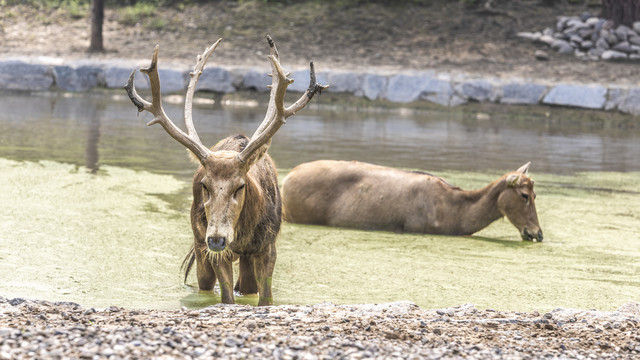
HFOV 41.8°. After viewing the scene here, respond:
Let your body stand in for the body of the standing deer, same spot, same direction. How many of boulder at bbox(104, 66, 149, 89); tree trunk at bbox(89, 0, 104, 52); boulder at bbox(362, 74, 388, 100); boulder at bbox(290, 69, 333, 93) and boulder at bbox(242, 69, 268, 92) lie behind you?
5

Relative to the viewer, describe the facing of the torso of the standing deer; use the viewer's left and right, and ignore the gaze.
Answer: facing the viewer

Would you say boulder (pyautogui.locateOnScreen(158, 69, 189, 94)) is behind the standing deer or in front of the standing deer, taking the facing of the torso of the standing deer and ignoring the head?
behind

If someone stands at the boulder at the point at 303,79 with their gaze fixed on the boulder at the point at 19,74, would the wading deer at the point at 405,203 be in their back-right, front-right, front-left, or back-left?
back-left

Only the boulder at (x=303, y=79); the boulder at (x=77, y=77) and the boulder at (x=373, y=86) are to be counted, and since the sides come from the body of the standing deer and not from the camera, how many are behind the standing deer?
3

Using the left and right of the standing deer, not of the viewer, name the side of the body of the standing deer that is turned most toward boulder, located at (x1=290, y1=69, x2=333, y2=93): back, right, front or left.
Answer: back

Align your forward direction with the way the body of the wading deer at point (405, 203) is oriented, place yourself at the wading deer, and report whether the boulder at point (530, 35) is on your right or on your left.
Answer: on your left

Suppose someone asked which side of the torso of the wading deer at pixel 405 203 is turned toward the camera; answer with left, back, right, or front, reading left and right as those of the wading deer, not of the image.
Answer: right

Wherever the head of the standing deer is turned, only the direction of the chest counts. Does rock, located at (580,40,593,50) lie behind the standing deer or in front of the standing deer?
behind

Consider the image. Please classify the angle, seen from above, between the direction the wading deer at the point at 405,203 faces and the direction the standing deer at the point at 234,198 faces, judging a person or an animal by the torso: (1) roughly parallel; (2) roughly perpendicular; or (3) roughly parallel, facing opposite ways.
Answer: roughly perpendicular

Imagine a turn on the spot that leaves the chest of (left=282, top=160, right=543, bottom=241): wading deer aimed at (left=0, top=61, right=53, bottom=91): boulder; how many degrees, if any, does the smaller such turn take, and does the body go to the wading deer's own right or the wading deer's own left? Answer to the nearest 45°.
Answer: approximately 135° to the wading deer's own left

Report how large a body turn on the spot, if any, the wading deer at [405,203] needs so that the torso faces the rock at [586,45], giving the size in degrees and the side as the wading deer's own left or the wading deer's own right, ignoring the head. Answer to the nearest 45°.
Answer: approximately 90° to the wading deer's own left

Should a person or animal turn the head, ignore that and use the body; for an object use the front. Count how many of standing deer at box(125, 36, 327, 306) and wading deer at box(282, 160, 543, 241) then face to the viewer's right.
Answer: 1

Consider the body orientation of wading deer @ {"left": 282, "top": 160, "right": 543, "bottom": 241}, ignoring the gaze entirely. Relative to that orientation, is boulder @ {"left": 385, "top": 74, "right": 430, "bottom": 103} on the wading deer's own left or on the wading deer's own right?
on the wading deer's own left

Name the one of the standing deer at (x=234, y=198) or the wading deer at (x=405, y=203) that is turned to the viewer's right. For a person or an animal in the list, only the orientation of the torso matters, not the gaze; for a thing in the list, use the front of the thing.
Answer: the wading deer

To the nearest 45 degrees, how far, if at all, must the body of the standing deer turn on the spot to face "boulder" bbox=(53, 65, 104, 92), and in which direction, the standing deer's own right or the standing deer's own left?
approximately 180°

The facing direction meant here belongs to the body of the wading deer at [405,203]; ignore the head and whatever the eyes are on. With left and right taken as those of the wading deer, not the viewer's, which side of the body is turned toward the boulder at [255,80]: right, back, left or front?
left
